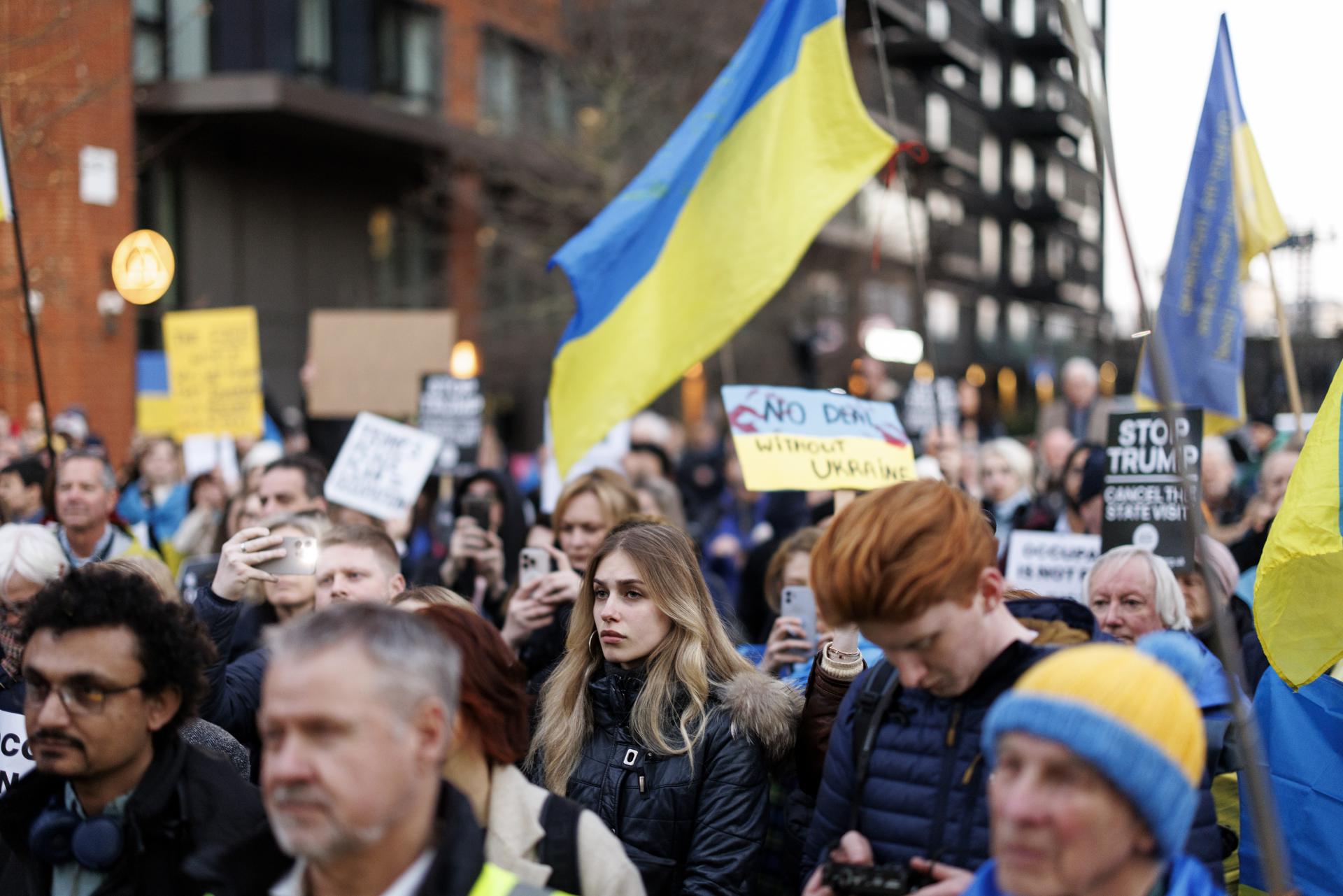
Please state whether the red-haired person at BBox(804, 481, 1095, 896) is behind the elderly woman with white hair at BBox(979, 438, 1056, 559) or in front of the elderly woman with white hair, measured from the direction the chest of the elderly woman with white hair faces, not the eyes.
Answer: in front

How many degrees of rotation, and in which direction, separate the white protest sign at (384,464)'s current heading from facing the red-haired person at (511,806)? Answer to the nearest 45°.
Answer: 0° — it already faces them

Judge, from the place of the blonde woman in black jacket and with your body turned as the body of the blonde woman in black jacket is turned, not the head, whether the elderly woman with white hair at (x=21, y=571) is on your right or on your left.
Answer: on your right

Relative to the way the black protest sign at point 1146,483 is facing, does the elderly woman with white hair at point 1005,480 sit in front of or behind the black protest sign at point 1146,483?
behind

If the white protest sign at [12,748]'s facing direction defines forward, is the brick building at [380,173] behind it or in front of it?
behind

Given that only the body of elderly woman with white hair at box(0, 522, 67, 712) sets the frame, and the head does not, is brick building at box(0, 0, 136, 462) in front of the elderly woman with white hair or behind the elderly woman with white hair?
behind

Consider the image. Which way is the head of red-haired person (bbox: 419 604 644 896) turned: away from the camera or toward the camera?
away from the camera
